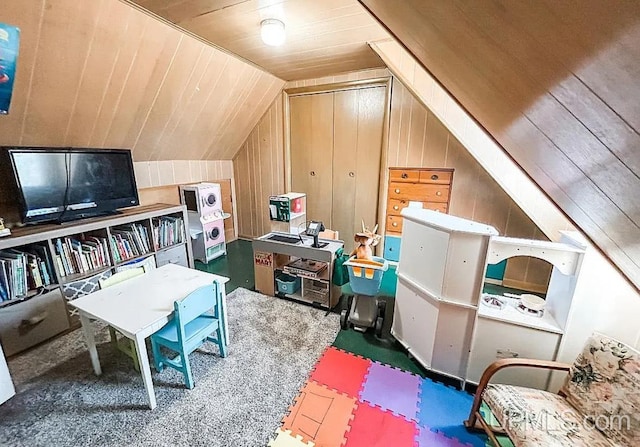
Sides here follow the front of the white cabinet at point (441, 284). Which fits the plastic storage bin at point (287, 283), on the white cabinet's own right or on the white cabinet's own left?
on the white cabinet's own right

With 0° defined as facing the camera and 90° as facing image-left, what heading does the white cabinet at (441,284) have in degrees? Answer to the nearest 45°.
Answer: approximately 45°

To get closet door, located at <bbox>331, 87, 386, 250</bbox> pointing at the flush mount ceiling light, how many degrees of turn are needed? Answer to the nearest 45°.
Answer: approximately 45° to its right

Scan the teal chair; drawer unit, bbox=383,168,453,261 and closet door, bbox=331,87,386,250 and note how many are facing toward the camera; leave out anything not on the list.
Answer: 2

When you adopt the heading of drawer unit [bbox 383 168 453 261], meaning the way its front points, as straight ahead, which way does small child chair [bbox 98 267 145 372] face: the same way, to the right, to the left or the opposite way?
to the left

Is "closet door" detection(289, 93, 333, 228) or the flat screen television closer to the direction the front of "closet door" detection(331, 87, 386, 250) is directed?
the flat screen television

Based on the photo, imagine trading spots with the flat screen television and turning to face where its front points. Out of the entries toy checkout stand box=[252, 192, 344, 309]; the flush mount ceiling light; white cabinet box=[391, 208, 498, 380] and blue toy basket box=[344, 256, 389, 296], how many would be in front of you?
4

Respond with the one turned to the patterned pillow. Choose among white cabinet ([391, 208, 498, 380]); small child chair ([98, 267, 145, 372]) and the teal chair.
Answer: the small child chair

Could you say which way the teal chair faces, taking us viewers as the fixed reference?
facing away from the viewer and to the left of the viewer

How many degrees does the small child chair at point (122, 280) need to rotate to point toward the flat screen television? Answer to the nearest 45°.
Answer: approximately 135° to its left

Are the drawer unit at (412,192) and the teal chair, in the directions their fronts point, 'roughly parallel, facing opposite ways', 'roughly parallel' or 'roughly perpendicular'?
roughly perpendicular
